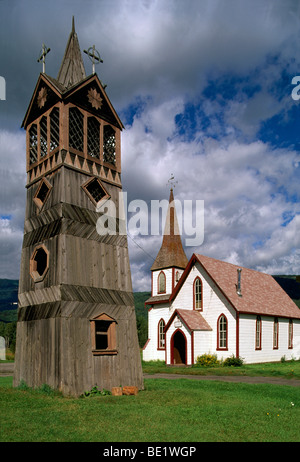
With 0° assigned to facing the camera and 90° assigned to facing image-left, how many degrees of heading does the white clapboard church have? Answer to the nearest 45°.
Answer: approximately 45°
